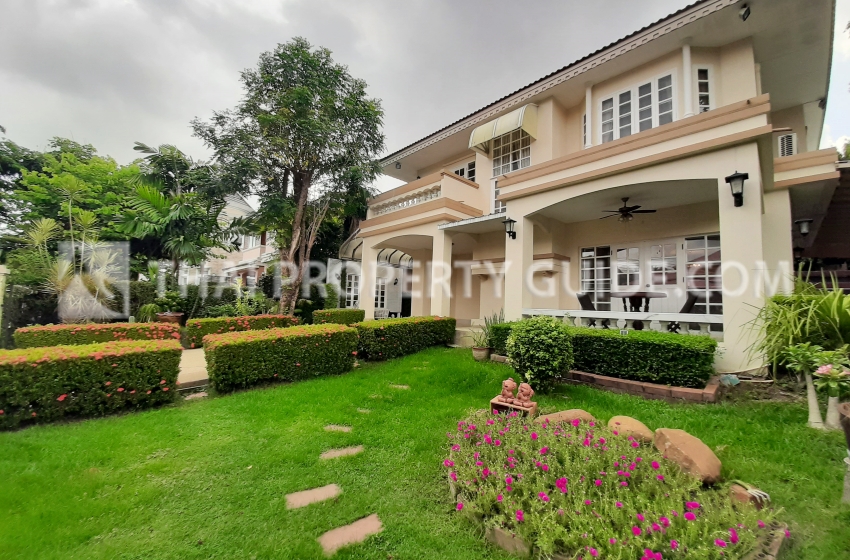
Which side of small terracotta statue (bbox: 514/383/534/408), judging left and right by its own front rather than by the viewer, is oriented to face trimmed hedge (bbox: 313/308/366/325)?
right

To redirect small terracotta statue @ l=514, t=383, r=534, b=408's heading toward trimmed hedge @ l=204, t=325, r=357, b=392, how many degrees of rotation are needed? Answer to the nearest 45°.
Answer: approximately 45° to its right

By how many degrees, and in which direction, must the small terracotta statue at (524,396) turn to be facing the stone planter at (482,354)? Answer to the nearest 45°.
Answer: approximately 135° to its right

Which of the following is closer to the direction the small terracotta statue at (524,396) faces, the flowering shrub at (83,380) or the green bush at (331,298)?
the flowering shrub

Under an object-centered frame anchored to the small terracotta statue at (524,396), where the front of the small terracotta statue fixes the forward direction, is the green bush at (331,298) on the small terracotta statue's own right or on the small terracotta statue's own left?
on the small terracotta statue's own right

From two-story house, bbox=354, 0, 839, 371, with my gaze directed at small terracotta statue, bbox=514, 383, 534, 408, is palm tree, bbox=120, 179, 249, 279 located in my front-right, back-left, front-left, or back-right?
front-right

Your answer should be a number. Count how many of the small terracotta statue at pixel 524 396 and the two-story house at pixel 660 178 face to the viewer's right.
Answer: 0

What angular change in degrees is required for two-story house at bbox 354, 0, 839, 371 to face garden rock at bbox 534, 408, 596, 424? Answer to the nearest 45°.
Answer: approximately 45° to its left

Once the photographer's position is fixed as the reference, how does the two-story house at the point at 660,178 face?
facing the viewer and to the left of the viewer

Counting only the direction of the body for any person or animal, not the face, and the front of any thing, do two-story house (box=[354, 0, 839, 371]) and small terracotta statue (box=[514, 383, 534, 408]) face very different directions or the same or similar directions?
same or similar directions

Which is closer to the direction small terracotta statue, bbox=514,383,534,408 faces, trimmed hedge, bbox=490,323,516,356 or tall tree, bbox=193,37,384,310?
the tall tree
